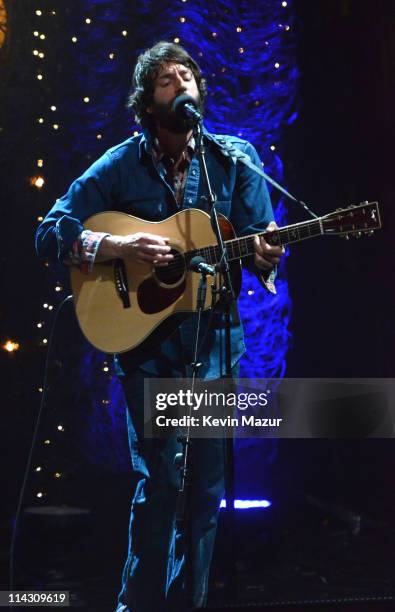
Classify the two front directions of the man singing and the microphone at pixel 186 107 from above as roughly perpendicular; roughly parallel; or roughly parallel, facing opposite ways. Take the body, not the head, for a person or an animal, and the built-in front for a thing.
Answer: roughly parallel, facing opposite ways

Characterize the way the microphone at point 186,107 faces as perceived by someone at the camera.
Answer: facing away from the viewer and to the left of the viewer
